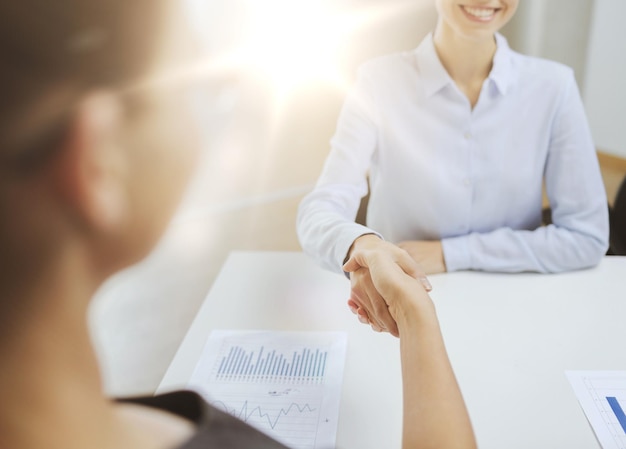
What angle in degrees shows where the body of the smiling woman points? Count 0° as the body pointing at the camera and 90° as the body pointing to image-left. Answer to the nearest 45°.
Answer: approximately 0°

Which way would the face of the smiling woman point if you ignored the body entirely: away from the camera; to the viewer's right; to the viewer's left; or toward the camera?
toward the camera

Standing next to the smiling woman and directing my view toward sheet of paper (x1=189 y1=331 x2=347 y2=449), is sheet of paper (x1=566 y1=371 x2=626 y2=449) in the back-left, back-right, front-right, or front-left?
front-left

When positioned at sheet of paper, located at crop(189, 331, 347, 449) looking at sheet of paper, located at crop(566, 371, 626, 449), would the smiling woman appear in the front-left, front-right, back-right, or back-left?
front-left
